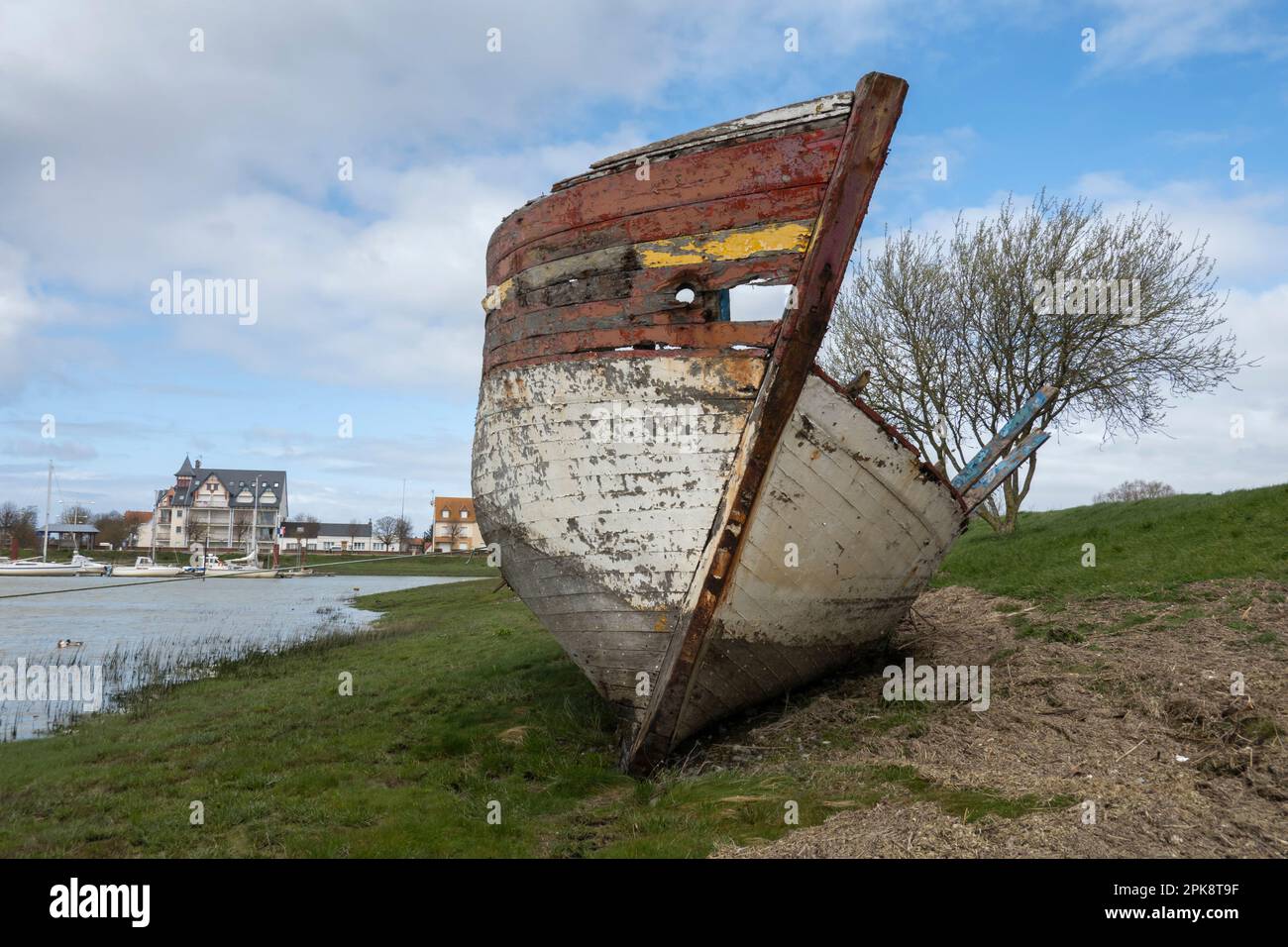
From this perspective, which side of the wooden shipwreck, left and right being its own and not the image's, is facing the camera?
front
